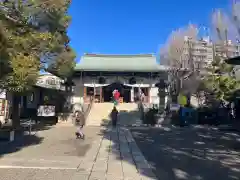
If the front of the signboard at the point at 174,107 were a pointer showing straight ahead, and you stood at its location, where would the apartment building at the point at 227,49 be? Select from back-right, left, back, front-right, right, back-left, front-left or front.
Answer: back-left

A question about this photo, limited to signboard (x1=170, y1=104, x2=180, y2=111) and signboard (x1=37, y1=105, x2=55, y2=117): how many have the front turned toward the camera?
2

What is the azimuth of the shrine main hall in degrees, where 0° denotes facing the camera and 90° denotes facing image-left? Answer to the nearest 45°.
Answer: approximately 0°

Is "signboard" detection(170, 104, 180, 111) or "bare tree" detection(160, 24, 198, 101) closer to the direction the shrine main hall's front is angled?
the signboard

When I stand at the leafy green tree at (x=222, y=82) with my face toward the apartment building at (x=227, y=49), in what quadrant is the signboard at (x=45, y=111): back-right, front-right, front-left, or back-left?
back-left

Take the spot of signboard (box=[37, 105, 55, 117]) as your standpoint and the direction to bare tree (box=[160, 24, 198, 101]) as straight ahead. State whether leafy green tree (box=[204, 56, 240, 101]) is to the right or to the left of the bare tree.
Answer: right

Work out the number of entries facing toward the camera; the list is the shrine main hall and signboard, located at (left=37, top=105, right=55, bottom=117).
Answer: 2

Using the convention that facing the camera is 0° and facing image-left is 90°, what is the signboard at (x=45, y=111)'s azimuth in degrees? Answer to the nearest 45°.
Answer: approximately 0°

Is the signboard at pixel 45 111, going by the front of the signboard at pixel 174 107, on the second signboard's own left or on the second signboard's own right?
on the second signboard's own right

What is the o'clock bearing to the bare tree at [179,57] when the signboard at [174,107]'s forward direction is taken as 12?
The bare tree is roughly at 6 o'clock from the signboard.
